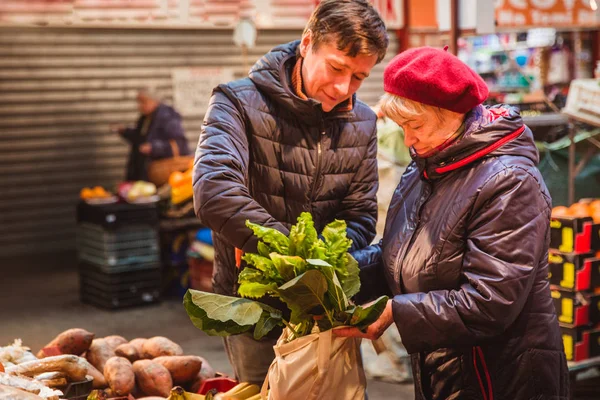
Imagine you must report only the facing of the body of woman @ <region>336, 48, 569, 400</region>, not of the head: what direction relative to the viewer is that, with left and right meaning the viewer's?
facing the viewer and to the left of the viewer

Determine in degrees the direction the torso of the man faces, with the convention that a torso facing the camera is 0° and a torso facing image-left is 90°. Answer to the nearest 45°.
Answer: approximately 315°

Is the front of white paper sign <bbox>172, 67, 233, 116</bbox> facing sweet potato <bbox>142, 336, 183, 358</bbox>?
yes

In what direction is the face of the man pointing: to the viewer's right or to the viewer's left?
to the viewer's right

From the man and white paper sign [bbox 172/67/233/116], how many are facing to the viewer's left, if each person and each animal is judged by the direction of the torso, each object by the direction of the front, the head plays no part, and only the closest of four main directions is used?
0

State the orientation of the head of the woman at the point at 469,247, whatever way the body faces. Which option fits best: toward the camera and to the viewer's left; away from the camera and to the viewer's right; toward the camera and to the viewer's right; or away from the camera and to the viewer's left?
toward the camera and to the viewer's left

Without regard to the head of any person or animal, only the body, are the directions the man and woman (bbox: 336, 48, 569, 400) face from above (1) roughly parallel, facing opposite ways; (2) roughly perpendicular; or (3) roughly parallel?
roughly perpendicular

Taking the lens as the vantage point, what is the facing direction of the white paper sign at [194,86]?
facing the viewer

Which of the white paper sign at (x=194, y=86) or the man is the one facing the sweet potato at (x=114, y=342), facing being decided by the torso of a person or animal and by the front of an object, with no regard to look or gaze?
the white paper sign

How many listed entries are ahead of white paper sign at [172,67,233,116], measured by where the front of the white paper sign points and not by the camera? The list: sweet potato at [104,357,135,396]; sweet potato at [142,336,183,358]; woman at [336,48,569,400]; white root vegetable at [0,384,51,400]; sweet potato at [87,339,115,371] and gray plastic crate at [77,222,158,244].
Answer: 6

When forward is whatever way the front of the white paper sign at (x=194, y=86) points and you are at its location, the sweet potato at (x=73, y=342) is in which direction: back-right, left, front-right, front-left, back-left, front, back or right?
front
